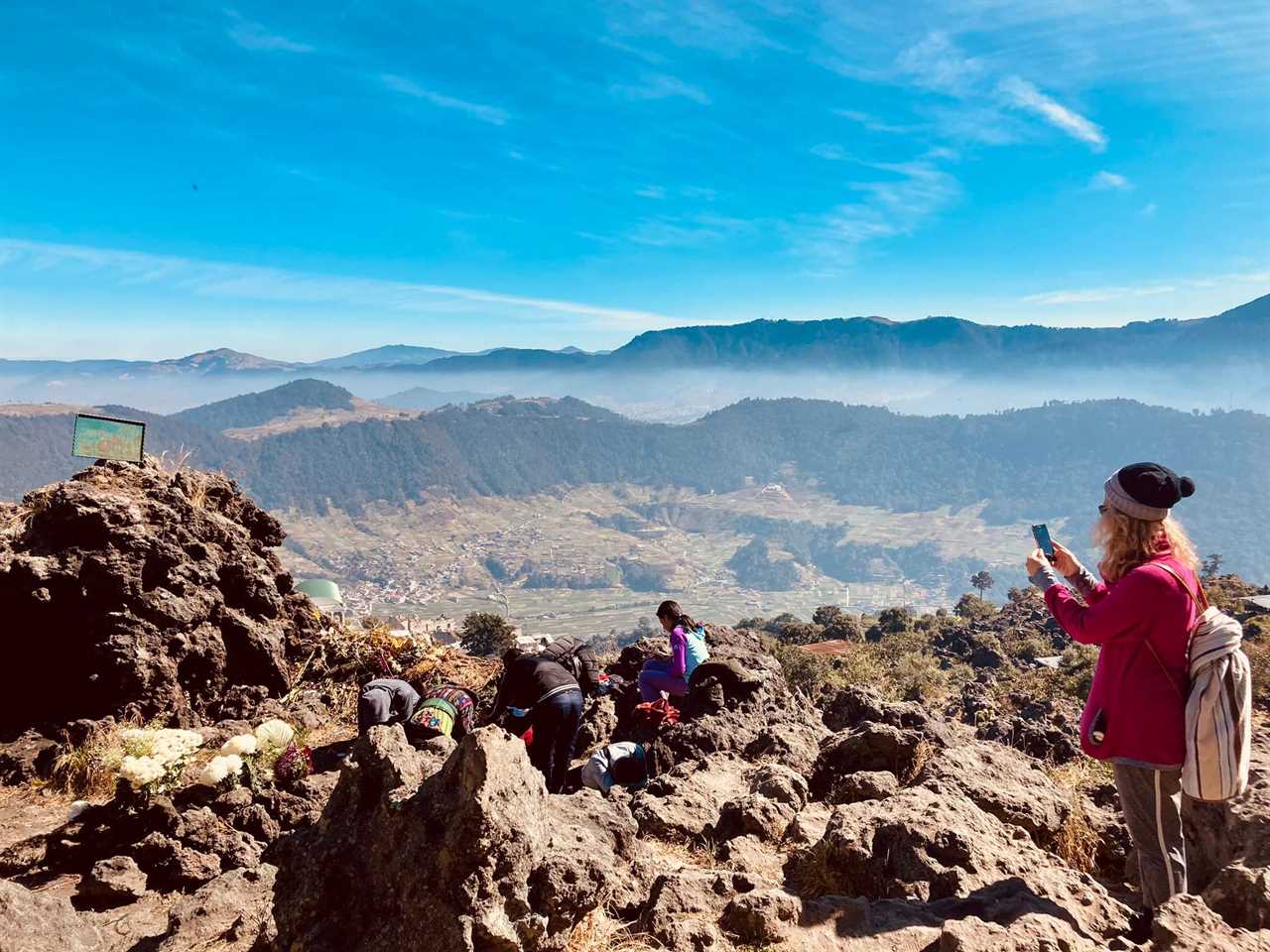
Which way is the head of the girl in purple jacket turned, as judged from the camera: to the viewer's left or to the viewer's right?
to the viewer's left

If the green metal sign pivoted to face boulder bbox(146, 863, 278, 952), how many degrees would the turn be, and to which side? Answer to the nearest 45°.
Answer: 0° — it already faces it

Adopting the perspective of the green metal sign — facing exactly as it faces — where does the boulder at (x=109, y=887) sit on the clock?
The boulder is roughly at 12 o'clock from the green metal sign.

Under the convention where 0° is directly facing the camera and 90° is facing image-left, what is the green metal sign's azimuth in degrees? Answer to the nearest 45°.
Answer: approximately 0°

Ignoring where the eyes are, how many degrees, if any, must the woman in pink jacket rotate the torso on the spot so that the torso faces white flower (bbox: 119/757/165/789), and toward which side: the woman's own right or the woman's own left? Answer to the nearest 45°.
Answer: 0° — they already face it

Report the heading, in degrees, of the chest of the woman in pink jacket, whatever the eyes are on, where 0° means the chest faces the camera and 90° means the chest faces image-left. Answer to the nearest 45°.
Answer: approximately 90°

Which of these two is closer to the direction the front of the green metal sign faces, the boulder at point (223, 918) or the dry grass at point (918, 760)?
the boulder

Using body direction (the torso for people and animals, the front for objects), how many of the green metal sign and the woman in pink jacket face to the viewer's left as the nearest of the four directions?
1

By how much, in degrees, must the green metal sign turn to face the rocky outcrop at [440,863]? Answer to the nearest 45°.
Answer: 0° — it already faces it
